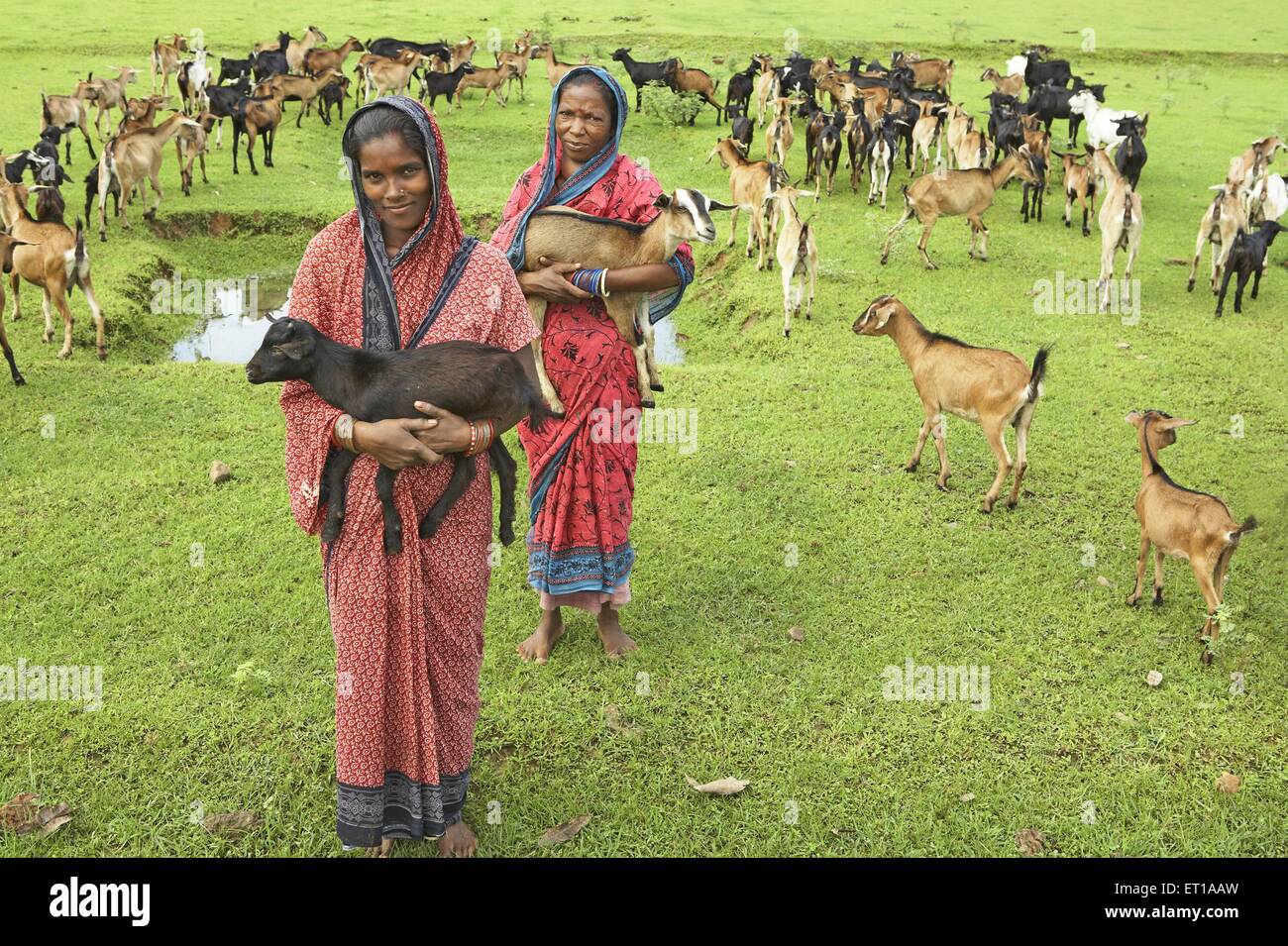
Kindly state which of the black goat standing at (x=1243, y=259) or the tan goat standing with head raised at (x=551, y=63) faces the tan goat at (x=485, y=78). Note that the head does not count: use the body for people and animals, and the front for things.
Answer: the tan goat standing with head raised at (x=551, y=63)

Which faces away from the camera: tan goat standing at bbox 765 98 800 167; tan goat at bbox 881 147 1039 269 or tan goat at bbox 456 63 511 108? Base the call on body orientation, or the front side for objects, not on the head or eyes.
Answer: tan goat standing at bbox 765 98 800 167

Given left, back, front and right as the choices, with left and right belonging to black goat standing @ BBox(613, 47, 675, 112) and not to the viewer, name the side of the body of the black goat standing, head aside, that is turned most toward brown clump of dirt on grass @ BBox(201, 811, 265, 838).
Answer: left

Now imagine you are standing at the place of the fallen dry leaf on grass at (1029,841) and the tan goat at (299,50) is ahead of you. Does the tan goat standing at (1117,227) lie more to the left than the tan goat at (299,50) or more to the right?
right

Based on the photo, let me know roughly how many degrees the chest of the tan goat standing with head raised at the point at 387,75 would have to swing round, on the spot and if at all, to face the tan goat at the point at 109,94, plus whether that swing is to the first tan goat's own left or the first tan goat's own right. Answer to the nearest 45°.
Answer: approximately 180°

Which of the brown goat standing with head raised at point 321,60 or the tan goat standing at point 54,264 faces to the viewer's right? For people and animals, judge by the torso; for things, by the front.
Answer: the brown goat standing with head raised at point 321,60

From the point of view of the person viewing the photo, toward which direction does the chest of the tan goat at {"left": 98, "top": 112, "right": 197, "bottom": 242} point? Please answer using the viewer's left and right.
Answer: facing away from the viewer and to the right of the viewer

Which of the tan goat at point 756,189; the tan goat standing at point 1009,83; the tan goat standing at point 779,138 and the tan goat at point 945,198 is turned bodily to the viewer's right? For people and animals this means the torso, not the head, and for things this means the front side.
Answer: the tan goat at point 945,198

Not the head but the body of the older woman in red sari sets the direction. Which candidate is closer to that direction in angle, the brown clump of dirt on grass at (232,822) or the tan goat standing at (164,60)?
the brown clump of dirt on grass
